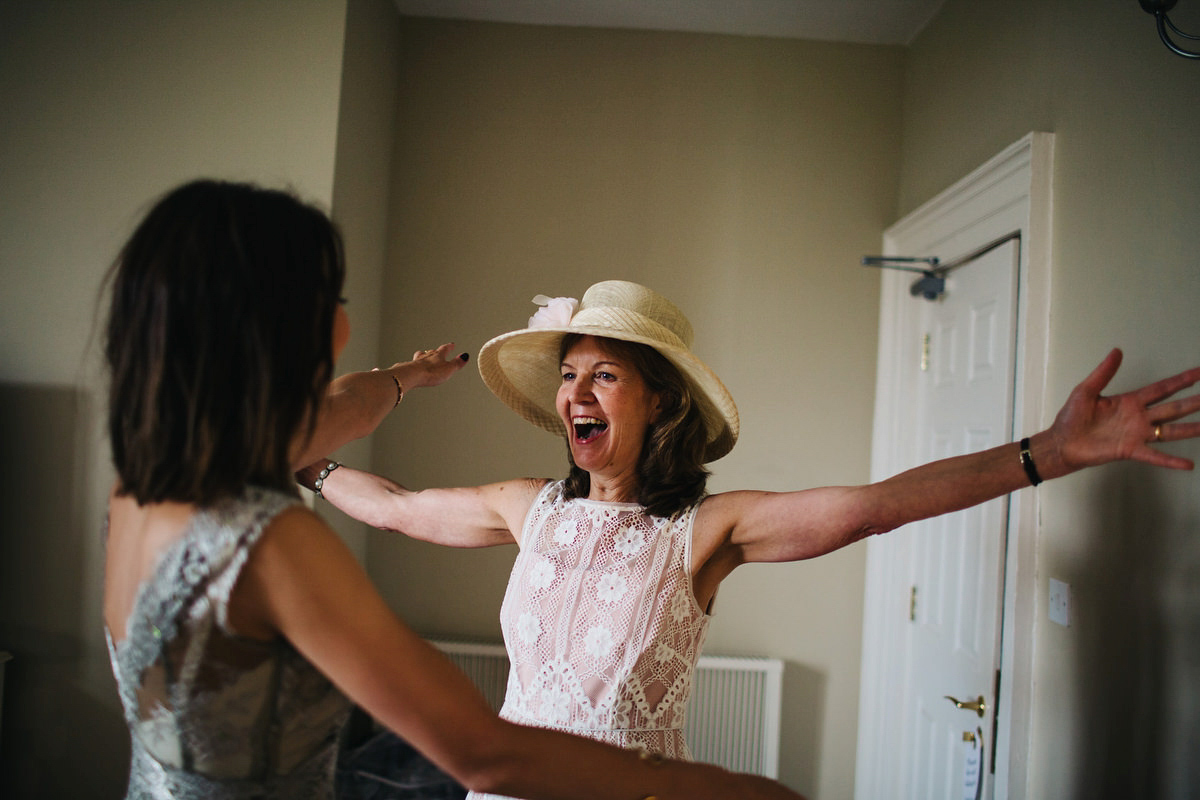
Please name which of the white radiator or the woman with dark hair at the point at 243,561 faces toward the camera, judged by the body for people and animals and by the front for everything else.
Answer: the white radiator

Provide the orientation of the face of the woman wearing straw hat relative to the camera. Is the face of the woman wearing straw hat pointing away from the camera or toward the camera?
toward the camera

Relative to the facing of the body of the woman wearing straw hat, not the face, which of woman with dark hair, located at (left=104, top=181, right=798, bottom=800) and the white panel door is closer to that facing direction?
the woman with dark hair

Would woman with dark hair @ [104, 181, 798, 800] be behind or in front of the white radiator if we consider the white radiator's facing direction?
in front

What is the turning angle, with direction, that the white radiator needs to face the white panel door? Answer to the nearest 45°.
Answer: approximately 45° to its left

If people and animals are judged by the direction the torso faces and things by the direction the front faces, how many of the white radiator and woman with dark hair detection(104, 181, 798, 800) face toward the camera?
1

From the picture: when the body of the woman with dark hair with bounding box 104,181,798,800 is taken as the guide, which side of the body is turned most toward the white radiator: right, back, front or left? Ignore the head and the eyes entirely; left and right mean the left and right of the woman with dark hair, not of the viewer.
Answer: front

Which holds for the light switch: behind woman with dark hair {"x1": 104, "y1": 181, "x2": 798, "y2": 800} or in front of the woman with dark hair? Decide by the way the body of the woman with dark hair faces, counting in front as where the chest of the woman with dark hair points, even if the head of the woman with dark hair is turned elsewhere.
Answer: in front

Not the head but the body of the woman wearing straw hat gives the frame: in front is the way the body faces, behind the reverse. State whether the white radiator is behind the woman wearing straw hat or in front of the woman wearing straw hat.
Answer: behind

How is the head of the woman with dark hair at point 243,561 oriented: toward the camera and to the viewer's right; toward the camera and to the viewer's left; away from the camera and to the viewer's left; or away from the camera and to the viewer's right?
away from the camera and to the viewer's right

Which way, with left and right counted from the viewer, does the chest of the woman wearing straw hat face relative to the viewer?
facing the viewer and to the left of the viewer

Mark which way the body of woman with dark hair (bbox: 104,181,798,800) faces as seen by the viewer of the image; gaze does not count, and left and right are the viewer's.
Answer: facing away from the viewer and to the right of the viewer

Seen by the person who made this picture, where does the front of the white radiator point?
facing the viewer
